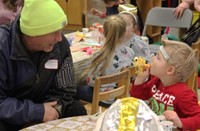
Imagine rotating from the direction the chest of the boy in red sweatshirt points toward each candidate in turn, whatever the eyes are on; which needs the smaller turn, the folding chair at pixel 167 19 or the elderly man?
the elderly man

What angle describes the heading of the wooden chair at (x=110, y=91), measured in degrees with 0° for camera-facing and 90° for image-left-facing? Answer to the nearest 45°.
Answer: approximately 135°

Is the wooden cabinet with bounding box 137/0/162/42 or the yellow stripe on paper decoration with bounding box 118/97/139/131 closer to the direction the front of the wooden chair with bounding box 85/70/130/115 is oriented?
the wooden cabinet

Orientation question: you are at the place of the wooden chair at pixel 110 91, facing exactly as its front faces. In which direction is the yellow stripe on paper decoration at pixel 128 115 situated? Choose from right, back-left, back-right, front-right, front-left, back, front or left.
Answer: back-left

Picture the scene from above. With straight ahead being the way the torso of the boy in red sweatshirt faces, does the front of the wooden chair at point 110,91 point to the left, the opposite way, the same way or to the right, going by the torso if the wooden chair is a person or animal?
to the right

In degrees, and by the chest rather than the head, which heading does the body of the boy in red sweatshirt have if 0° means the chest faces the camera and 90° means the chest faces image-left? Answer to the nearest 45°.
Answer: approximately 45°

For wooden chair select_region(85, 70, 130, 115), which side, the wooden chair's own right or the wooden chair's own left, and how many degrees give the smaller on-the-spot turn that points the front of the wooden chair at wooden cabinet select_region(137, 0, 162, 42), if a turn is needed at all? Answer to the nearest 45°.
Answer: approximately 45° to the wooden chair's own right

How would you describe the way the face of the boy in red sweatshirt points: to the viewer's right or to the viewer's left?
to the viewer's left
